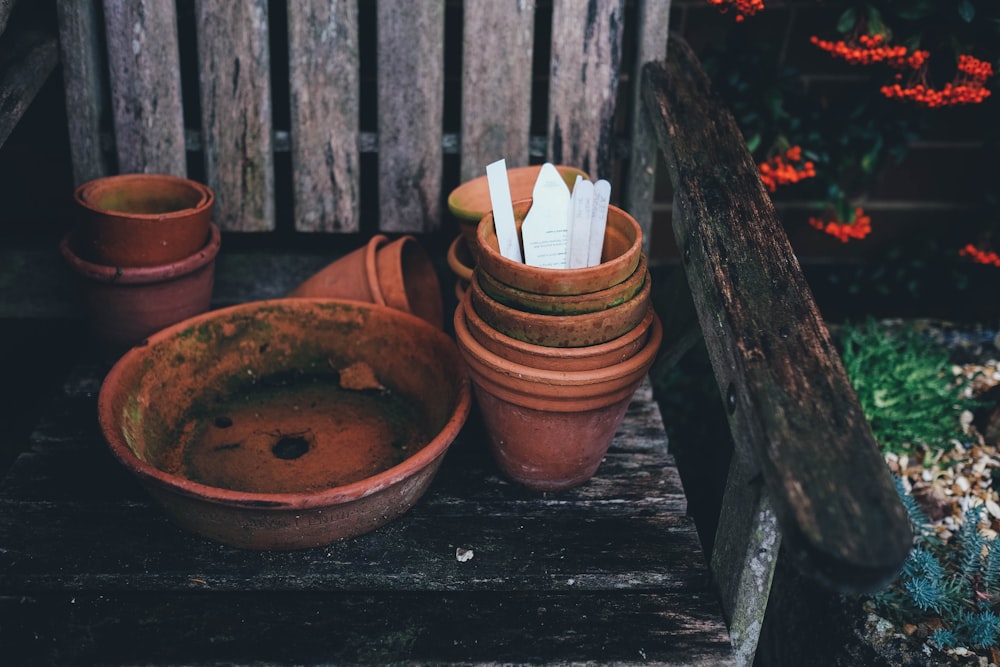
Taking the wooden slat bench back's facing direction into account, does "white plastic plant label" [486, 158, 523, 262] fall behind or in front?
in front

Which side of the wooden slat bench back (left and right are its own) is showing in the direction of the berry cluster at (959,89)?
left

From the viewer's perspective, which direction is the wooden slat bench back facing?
toward the camera

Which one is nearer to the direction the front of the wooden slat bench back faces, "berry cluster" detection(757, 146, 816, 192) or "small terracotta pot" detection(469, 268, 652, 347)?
the small terracotta pot

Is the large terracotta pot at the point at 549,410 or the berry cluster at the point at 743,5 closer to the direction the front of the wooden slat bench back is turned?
the large terracotta pot

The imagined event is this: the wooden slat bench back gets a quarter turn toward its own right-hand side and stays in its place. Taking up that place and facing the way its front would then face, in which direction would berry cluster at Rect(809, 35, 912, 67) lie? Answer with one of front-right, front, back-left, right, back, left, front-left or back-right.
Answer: back

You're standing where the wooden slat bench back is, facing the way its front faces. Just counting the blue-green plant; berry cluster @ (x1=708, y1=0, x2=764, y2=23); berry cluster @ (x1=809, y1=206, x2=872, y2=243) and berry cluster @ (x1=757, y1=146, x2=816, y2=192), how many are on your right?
0

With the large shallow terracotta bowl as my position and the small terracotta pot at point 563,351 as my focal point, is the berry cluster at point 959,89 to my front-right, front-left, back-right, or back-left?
front-left

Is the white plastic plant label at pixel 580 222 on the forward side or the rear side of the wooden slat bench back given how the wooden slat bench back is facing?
on the forward side

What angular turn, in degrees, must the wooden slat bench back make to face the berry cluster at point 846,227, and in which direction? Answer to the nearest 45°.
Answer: approximately 90° to its left

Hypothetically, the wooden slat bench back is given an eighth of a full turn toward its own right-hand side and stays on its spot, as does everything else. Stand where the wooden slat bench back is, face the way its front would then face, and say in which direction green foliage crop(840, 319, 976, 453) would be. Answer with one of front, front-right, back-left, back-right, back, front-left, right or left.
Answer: back-left

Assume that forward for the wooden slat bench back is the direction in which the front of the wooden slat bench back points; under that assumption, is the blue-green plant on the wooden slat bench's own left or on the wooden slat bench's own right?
on the wooden slat bench's own left
